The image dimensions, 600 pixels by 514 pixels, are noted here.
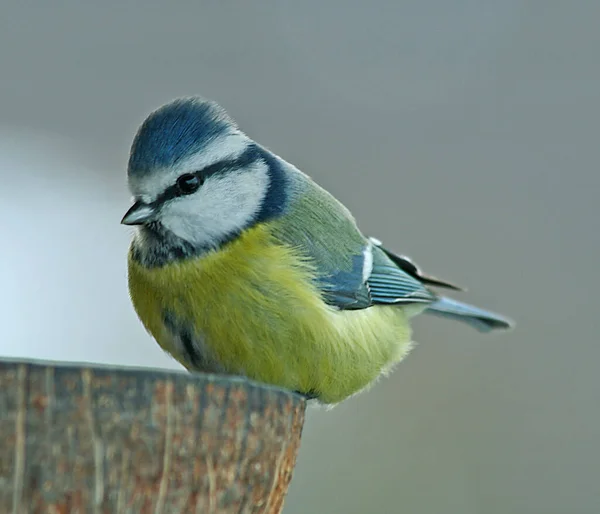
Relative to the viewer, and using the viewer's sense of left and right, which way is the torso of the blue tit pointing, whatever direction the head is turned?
facing the viewer and to the left of the viewer
